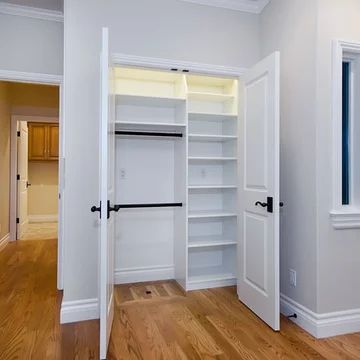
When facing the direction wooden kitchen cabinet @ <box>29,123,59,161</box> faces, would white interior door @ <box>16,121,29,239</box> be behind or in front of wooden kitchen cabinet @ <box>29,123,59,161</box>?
in front

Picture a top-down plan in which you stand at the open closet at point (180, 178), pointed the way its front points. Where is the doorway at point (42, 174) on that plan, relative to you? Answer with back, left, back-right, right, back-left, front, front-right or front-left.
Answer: back-right

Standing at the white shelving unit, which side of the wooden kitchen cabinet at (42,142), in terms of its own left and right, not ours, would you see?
front

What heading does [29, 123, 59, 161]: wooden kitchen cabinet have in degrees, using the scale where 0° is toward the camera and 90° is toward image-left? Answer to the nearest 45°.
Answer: approximately 0°

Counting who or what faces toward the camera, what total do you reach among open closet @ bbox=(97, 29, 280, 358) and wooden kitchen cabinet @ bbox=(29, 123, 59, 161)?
2

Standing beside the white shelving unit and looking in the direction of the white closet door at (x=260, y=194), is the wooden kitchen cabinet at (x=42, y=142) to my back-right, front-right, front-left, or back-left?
back-right

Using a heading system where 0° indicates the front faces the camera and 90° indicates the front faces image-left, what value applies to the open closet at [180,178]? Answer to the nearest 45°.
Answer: approximately 0°

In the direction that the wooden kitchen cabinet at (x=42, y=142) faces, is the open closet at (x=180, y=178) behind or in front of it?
in front
